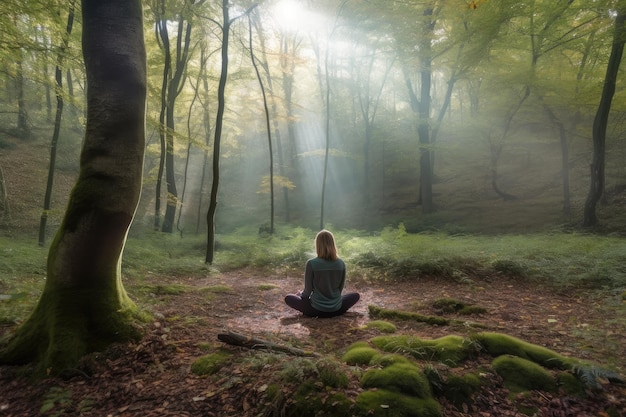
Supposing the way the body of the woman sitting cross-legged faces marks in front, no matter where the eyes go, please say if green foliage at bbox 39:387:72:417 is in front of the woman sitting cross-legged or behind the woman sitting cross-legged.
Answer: behind

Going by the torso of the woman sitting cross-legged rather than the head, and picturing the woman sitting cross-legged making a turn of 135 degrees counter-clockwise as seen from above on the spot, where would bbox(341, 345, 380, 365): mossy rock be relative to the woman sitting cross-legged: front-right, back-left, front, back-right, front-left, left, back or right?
front-left

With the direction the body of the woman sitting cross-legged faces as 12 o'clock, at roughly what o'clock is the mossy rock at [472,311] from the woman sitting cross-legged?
The mossy rock is roughly at 3 o'clock from the woman sitting cross-legged.

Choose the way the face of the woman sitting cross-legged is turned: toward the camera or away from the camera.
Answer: away from the camera

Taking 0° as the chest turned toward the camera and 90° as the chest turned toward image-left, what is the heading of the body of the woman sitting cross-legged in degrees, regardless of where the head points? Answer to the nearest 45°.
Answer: approximately 180°

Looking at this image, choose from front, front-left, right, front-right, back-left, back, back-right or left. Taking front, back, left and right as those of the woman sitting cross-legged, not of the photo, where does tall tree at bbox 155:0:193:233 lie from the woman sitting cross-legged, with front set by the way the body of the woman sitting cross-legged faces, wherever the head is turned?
front-left

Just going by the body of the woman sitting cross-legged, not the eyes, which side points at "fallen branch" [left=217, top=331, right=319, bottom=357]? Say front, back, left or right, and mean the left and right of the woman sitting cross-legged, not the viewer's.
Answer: back

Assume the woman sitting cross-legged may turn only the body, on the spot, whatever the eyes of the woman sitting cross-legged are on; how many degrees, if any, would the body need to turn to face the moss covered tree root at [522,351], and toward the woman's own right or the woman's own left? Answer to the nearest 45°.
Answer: approximately 135° to the woman's own right

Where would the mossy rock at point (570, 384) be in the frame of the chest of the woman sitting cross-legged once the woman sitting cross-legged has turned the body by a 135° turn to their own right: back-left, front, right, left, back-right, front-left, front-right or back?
front

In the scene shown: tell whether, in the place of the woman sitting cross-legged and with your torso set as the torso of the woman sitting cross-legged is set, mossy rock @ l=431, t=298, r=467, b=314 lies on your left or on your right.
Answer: on your right

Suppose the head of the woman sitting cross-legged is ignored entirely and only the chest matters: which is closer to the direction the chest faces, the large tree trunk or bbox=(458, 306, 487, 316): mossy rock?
the mossy rock
